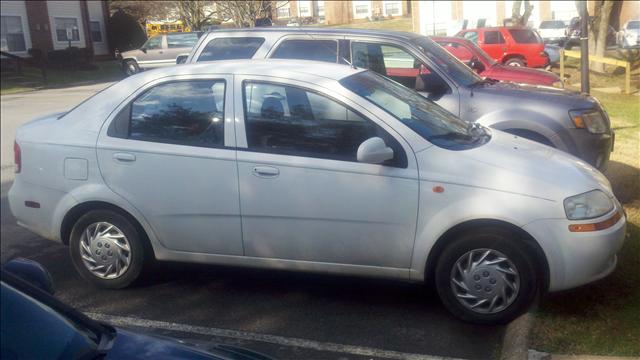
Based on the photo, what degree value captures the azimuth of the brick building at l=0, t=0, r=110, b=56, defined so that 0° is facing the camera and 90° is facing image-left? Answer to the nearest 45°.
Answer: approximately 315°

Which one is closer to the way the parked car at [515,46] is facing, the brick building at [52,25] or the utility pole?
the brick building

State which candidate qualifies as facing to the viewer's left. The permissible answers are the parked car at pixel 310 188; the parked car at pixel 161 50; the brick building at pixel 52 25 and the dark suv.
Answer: the parked car at pixel 161 50

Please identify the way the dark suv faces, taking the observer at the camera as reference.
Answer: facing to the right of the viewer

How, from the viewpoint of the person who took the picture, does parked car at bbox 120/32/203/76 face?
facing to the left of the viewer

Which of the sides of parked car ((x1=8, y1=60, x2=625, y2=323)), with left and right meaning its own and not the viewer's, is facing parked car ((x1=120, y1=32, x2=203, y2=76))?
left

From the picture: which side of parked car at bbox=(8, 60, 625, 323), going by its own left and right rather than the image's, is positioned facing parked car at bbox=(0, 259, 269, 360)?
right

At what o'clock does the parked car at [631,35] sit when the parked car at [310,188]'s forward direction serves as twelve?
the parked car at [631,35] is roughly at 10 o'clock from the parked car at [310,188].

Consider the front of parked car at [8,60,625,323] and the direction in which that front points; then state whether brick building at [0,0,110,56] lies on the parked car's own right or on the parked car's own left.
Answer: on the parked car's own left

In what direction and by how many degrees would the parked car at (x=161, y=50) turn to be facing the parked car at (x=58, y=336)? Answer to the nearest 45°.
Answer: approximately 90° to its left

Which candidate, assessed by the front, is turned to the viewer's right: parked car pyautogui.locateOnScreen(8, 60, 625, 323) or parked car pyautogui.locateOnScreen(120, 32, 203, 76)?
parked car pyautogui.locateOnScreen(8, 60, 625, 323)

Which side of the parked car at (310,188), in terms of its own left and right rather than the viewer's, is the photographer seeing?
right
